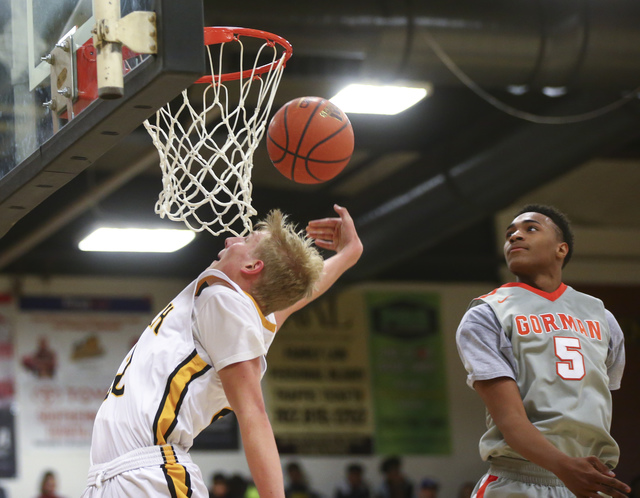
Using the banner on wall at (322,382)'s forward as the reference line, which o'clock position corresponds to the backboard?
The backboard is roughly at 12 o'clock from the banner on wall.

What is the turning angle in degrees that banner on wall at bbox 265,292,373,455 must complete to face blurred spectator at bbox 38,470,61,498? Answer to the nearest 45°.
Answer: approximately 45° to its right

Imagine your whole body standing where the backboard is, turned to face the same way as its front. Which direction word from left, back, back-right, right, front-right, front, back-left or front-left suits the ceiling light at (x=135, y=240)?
front-left

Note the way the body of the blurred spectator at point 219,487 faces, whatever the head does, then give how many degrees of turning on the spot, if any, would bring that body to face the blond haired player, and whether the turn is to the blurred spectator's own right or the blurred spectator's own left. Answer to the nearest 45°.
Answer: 0° — they already face them

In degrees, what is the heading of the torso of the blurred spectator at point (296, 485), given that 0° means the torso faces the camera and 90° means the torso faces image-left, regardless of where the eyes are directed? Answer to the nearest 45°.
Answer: approximately 0°

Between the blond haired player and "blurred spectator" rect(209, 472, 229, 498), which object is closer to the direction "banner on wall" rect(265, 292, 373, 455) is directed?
the blond haired player
